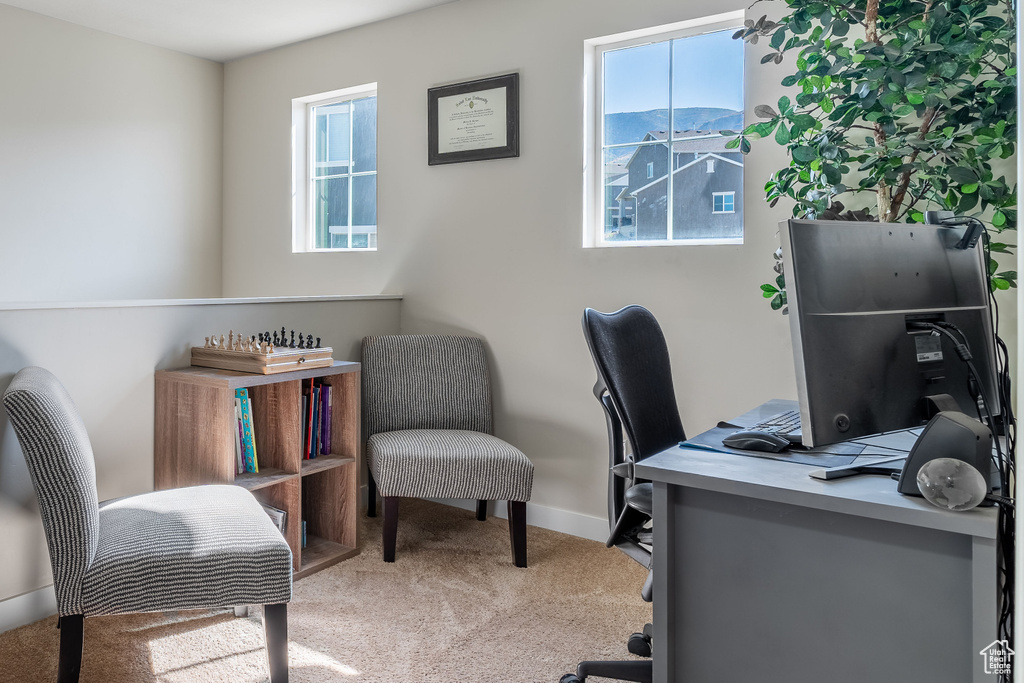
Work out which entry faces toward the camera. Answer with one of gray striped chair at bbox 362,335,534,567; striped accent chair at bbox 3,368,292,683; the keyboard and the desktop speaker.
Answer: the gray striped chair

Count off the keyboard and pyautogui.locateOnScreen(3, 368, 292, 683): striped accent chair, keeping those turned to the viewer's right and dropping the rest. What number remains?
1

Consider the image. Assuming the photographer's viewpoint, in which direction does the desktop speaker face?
facing away from the viewer and to the left of the viewer

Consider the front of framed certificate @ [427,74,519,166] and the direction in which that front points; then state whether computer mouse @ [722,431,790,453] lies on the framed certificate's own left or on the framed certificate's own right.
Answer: on the framed certificate's own left

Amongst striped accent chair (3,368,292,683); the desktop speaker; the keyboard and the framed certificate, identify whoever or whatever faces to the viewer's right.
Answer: the striped accent chair

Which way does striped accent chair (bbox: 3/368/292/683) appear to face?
to the viewer's right
